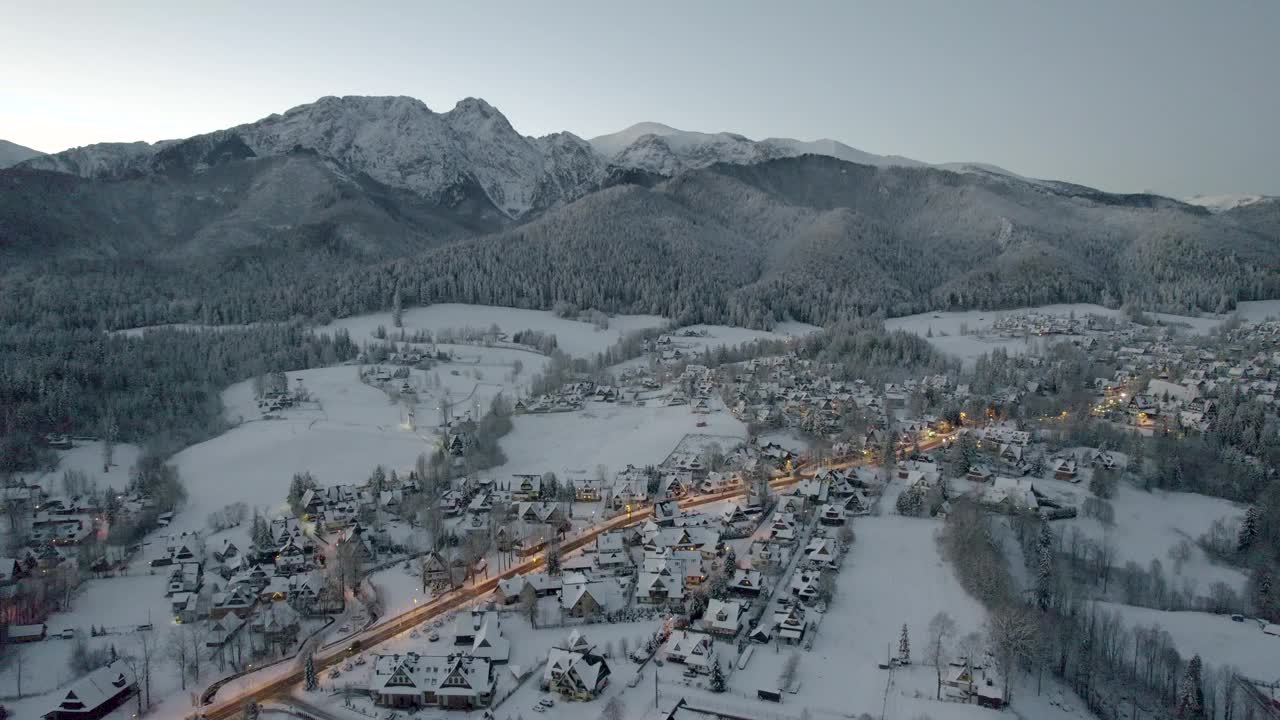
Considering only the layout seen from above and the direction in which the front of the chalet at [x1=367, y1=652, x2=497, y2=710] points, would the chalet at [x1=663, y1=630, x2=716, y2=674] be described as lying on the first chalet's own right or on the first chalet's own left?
on the first chalet's own left

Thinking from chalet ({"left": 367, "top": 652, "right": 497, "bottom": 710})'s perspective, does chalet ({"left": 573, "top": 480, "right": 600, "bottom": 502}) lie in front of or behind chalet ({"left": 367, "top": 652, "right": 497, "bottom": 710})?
behind

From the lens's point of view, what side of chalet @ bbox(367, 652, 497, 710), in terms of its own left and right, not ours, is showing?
front

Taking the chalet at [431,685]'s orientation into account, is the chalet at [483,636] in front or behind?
behind

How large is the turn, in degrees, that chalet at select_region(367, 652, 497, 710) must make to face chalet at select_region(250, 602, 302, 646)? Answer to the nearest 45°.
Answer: approximately 135° to its right

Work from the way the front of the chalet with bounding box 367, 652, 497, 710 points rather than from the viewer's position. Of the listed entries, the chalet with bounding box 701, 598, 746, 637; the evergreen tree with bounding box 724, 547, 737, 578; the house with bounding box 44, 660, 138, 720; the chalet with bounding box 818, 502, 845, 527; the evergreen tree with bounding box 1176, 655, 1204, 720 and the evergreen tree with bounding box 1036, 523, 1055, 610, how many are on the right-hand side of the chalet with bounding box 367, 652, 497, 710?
1

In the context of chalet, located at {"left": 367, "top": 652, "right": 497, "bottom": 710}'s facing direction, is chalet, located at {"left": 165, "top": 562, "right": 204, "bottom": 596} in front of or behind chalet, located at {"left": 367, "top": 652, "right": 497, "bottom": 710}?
behind

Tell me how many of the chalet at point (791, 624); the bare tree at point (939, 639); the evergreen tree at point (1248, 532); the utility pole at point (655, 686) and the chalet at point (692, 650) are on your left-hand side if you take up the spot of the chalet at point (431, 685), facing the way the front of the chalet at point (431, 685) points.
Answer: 5

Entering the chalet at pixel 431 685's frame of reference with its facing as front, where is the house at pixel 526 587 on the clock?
The house is roughly at 7 o'clock from the chalet.

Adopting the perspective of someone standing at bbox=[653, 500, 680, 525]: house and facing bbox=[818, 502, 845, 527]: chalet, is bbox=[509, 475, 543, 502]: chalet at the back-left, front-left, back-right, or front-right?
back-left

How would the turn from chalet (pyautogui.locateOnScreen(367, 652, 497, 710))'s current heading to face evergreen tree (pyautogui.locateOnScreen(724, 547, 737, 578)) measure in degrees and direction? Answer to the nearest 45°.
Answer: approximately 135° to its left

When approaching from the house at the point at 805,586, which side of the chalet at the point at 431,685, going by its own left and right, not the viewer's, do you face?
left

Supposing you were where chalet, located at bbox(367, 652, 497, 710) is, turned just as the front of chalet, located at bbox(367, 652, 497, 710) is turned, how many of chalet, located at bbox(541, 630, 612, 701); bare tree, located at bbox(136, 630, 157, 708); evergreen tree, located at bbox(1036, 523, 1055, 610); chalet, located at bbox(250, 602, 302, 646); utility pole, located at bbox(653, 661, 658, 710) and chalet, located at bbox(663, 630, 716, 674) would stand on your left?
4

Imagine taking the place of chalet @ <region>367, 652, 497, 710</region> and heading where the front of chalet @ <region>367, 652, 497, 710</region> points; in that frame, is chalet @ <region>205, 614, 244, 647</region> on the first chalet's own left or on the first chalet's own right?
on the first chalet's own right

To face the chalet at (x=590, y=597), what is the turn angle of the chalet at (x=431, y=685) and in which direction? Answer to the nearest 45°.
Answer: approximately 135° to its left

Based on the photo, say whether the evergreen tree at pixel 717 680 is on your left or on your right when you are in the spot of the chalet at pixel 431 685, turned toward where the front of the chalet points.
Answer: on your left

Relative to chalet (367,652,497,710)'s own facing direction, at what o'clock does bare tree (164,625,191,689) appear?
The bare tree is roughly at 4 o'clock from the chalet.

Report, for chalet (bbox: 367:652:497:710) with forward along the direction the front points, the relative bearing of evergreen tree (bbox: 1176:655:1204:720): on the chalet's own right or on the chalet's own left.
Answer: on the chalet's own left
